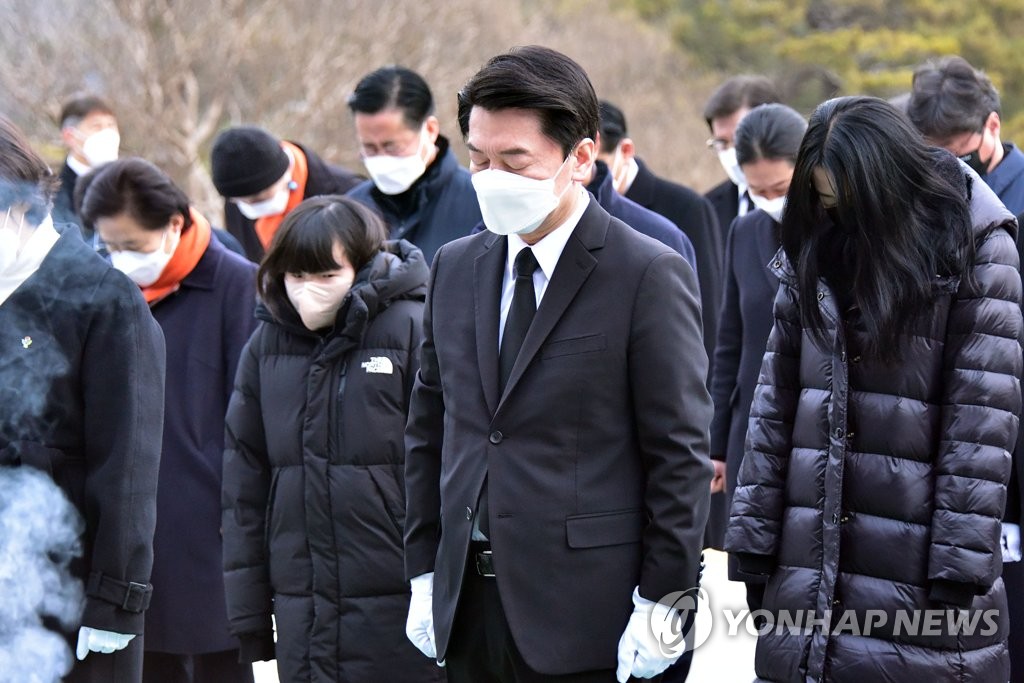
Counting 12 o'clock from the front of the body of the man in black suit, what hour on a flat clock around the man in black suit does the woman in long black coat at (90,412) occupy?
The woman in long black coat is roughly at 2 o'clock from the man in black suit.

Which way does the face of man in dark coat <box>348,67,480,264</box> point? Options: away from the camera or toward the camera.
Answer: toward the camera

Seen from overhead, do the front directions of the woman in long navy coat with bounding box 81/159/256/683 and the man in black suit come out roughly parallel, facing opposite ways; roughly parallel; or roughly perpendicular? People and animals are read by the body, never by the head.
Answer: roughly parallel

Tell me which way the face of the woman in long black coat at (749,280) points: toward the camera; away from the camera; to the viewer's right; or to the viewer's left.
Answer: toward the camera

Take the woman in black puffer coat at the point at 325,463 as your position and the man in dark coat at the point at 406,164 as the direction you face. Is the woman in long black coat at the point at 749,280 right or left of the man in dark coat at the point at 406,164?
right

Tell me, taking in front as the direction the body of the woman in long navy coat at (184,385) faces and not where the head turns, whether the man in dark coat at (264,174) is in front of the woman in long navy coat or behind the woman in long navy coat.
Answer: behind

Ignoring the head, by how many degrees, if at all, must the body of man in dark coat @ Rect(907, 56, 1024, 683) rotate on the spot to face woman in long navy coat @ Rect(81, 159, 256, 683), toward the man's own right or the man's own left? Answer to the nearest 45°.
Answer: approximately 45° to the man's own right

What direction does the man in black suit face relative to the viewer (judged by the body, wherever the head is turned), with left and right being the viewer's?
facing the viewer and to the left of the viewer

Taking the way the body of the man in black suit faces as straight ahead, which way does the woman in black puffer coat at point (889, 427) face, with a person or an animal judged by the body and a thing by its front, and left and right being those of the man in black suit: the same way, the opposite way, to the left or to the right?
the same way

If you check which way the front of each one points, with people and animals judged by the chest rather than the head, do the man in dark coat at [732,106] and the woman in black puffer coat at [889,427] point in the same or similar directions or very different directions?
same or similar directions

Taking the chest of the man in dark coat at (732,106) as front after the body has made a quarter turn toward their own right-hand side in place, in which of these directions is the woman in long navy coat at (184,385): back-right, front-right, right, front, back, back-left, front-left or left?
left

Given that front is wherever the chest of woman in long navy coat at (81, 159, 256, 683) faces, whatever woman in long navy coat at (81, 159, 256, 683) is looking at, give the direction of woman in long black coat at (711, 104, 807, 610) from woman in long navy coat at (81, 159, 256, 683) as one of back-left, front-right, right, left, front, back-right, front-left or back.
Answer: back-left

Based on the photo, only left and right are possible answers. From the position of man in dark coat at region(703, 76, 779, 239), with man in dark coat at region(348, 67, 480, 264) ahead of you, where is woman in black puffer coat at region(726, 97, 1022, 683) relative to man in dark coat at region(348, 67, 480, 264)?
left

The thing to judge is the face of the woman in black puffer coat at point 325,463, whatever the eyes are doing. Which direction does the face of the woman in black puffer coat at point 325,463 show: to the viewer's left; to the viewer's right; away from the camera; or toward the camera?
toward the camera

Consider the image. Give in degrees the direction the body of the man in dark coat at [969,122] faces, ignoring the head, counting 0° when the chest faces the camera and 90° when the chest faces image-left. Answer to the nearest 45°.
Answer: approximately 45°
